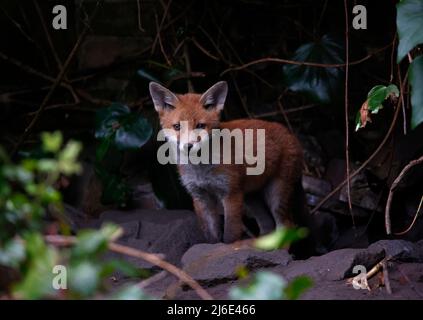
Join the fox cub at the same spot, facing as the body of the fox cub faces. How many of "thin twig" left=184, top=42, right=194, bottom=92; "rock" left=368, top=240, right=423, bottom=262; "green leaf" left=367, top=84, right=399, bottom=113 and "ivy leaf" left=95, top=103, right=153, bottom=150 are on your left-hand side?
2

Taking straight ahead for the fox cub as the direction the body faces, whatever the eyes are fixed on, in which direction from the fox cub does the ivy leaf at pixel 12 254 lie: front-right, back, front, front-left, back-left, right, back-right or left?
front-left

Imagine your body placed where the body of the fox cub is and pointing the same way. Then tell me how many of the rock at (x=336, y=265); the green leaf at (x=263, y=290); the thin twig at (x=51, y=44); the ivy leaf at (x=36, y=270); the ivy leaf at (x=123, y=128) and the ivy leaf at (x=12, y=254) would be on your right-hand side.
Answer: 2

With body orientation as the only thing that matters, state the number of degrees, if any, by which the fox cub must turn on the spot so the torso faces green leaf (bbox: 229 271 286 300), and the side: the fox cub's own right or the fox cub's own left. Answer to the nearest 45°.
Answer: approximately 45° to the fox cub's own left

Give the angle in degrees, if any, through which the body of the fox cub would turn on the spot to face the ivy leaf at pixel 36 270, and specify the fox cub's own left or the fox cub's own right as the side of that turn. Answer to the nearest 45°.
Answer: approximately 45° to the fox cub's own left

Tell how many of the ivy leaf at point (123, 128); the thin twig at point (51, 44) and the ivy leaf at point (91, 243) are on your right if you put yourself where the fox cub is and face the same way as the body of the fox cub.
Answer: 2

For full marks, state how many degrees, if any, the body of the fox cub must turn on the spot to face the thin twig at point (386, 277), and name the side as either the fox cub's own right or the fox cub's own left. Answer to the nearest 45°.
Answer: approximately 90° to the fox cub's own left

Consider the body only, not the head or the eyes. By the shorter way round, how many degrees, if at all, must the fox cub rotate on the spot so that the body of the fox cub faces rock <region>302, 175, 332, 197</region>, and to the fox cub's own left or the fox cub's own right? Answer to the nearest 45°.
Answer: approximately 180°

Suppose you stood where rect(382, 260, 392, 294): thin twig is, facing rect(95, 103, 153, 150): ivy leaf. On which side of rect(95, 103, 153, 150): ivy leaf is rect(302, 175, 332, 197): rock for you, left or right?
right

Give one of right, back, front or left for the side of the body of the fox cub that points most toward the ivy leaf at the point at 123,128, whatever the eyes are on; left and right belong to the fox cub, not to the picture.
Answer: right

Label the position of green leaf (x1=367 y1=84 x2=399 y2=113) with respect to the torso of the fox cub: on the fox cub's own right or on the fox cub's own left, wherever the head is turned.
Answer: on the fox cub's own left

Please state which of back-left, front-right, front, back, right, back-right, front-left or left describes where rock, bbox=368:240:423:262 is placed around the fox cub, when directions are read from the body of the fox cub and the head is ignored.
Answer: left

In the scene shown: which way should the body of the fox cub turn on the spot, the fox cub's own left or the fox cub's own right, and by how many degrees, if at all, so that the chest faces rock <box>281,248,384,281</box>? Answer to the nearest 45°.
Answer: approximately 90° to the fox cub's own left

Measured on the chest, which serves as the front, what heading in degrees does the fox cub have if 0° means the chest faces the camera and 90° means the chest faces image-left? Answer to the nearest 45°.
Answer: approximately 45°

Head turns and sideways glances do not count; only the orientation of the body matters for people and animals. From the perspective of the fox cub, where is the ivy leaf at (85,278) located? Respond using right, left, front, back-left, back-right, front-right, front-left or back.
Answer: front-left
